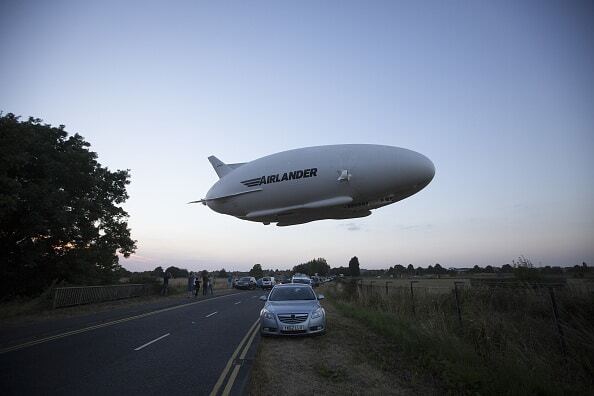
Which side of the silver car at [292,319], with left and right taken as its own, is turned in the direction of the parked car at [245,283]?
back

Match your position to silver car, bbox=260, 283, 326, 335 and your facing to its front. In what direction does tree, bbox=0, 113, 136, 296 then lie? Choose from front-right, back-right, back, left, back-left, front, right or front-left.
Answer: back-right

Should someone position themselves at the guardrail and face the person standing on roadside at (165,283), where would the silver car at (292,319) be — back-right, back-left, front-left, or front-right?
back-right

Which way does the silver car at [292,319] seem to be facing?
toward the camera

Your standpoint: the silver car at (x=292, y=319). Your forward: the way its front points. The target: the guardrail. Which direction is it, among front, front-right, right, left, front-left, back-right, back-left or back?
back-right
